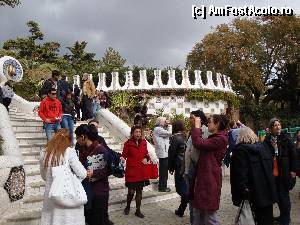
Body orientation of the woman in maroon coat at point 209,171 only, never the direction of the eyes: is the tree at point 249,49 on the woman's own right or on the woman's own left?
on the woman's own right

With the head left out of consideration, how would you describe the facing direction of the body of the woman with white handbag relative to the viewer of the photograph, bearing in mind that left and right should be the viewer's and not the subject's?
facing away from the viewer and to the right of the viewer

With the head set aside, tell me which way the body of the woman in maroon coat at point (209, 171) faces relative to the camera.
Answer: to the viewer's left

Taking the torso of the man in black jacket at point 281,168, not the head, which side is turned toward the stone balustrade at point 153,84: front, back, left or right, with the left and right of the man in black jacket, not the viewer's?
right

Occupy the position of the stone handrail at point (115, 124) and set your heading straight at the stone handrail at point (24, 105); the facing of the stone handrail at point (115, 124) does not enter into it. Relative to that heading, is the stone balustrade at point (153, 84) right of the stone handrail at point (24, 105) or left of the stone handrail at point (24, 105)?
right

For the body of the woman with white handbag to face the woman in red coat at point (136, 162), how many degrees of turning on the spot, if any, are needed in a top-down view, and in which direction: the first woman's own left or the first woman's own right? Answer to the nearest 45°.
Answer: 0° — they already face them

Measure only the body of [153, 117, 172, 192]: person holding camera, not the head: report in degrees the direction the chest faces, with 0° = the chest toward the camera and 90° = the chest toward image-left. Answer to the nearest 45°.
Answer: approximately 270°

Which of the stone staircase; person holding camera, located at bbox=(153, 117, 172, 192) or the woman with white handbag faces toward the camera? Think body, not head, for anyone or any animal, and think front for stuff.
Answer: the stone staircase

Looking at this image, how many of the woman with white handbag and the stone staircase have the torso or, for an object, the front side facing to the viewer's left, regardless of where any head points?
0

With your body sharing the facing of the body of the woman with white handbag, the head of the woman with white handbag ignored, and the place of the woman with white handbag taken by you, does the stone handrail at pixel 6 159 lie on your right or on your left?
on your left

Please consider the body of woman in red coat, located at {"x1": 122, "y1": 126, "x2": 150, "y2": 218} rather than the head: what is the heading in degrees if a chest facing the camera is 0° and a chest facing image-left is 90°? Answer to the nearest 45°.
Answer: approximately 0°

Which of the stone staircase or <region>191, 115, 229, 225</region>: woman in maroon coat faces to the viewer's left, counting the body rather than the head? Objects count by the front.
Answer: the woman in maroon coat

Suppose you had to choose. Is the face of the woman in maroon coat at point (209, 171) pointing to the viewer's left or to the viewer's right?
to the viewer's left
